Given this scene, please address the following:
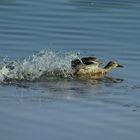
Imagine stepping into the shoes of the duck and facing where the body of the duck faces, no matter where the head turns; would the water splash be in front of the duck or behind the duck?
behind

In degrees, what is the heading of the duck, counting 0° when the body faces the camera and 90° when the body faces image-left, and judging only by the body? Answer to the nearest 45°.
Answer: approximately 270°
